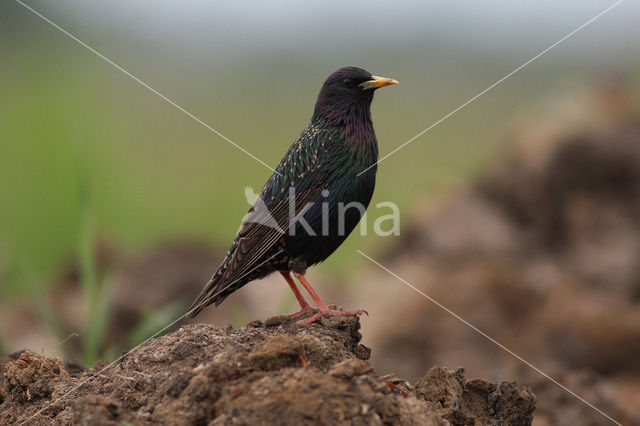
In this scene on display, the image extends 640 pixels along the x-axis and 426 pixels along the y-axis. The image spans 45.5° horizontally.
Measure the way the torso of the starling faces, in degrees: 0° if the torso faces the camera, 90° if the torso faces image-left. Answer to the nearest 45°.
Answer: approximately 270°
